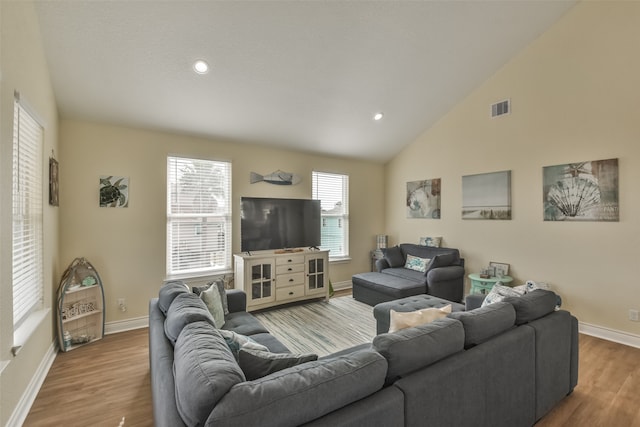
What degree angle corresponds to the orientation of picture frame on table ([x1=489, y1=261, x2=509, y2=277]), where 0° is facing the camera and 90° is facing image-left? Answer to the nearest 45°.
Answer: approximately 45°

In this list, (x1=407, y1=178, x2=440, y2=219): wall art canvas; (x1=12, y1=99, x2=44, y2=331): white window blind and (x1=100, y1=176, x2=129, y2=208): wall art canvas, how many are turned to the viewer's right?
1

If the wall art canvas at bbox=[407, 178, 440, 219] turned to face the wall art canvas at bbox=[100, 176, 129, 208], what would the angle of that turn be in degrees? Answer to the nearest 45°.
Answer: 0° — it already faces it

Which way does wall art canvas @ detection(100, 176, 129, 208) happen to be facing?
toward the camera

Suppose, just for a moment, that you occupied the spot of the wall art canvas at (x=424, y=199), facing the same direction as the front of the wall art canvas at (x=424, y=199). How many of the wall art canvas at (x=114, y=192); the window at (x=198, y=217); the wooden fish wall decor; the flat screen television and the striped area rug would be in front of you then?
5

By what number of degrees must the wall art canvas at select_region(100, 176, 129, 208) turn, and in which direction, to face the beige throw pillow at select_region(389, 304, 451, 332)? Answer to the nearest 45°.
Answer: approximately 45° to its left

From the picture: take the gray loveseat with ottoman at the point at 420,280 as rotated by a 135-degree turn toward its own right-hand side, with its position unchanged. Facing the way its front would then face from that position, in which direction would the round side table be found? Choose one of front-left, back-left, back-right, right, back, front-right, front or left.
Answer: right

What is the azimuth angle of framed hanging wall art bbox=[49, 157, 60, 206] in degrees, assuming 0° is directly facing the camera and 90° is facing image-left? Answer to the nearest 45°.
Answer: approximately 270°

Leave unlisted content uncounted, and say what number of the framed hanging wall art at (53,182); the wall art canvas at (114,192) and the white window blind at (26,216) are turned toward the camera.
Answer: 1

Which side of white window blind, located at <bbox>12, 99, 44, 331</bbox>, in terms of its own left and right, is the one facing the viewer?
right

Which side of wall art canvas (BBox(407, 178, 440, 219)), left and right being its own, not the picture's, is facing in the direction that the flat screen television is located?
front

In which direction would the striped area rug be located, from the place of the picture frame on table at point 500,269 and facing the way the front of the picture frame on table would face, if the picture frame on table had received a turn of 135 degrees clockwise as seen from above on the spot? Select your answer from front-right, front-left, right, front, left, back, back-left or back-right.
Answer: back-left

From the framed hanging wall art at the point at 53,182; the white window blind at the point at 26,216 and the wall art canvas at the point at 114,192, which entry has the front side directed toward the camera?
the wall art canvas at the point at 114,192

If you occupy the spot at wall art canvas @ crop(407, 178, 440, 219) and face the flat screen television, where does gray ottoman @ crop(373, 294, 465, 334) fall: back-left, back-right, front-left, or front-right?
front-left

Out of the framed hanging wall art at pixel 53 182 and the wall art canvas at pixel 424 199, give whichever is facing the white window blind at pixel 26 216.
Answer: the wall art canvas at pixel 424 199

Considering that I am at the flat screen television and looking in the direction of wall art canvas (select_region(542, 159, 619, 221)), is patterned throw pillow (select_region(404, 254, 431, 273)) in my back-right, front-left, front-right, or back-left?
front-left
